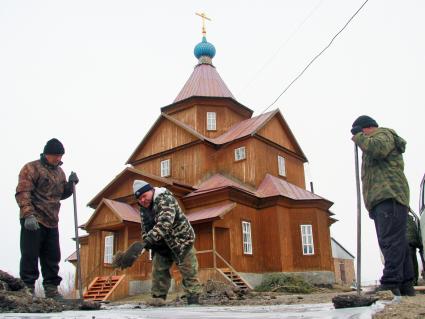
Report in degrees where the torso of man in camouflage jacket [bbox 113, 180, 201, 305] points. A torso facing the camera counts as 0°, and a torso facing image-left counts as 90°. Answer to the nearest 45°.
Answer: approximately 45°

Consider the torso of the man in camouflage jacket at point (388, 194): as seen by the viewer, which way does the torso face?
to the viewer's left

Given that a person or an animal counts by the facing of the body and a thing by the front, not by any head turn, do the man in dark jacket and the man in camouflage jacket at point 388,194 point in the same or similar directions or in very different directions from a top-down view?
very different directions

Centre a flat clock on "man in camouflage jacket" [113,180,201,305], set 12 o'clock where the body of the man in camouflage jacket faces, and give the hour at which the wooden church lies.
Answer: The wooden church is roughly at 5 o'clock from the man in camouflage jacket.

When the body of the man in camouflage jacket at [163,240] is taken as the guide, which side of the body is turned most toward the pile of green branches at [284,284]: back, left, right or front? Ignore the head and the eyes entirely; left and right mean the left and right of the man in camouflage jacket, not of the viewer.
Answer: back

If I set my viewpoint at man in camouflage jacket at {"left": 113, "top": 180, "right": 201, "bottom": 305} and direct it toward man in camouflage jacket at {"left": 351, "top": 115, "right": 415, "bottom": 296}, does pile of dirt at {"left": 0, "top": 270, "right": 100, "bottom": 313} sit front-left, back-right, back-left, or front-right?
back-right
